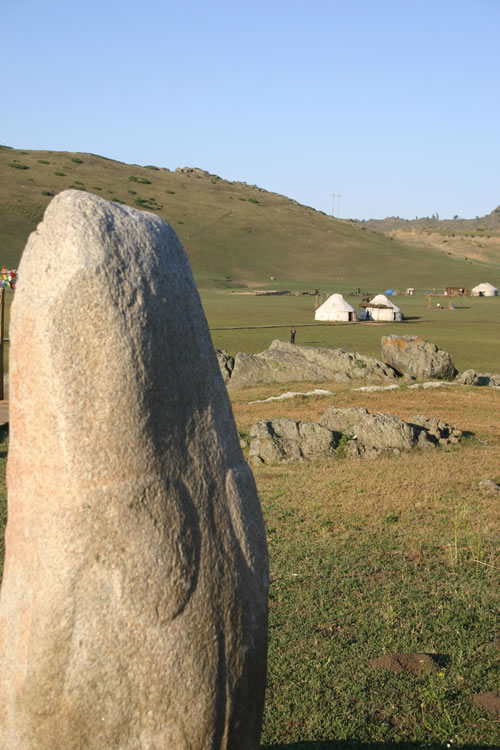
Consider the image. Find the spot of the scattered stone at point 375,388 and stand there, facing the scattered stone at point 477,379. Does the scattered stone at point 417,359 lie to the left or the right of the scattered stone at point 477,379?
left

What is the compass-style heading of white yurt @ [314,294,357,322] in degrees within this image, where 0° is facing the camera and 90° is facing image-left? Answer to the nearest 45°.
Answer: approximately 315°

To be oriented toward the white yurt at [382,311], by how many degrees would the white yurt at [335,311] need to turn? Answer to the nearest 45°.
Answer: approximately 45° to its left

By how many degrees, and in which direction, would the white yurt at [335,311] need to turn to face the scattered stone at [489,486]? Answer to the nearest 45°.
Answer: approximately 45° to its right

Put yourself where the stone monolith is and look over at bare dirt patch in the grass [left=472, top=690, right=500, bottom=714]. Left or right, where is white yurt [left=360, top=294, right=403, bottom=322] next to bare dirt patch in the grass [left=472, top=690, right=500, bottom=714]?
left

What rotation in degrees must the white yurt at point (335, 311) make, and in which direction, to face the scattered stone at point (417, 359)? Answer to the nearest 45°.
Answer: approximately 45° to its right

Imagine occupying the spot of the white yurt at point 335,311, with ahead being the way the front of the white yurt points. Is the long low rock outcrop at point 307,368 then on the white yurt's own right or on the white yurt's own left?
on the white yurt's own right

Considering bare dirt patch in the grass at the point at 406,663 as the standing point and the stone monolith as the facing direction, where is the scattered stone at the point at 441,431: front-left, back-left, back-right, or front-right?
back-right
